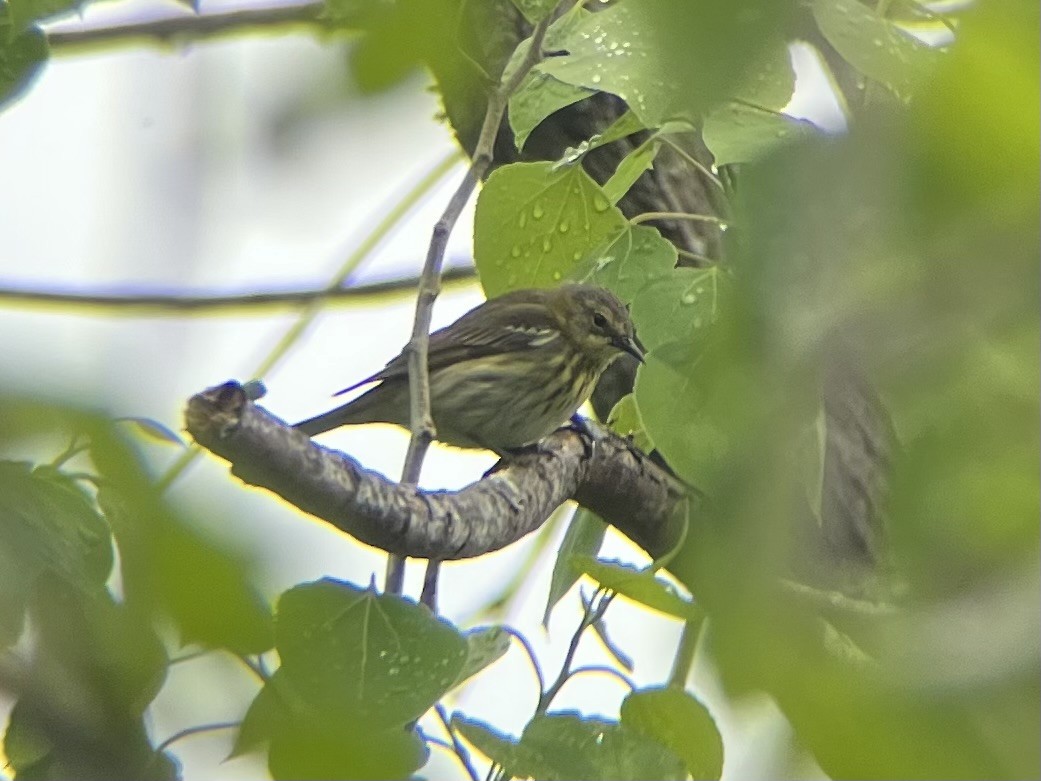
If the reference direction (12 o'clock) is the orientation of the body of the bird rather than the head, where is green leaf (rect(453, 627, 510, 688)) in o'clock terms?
The green leaf is roughly at 3 o'clock from the bird.

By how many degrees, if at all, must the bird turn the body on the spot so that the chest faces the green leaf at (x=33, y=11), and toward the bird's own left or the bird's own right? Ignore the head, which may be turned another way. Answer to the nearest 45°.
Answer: approximately 90° to the bird's own right

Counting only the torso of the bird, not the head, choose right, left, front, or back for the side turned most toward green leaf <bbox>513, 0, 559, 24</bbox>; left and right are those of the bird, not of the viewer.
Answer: right

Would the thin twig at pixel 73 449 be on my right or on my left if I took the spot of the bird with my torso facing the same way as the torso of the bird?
on my right

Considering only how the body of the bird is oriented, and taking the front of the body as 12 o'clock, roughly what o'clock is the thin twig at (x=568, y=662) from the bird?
The thin twig is roughly at 3 o'clock from the bird.

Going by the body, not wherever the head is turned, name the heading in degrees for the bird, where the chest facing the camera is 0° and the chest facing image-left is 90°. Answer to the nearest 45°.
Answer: approximately 270°
